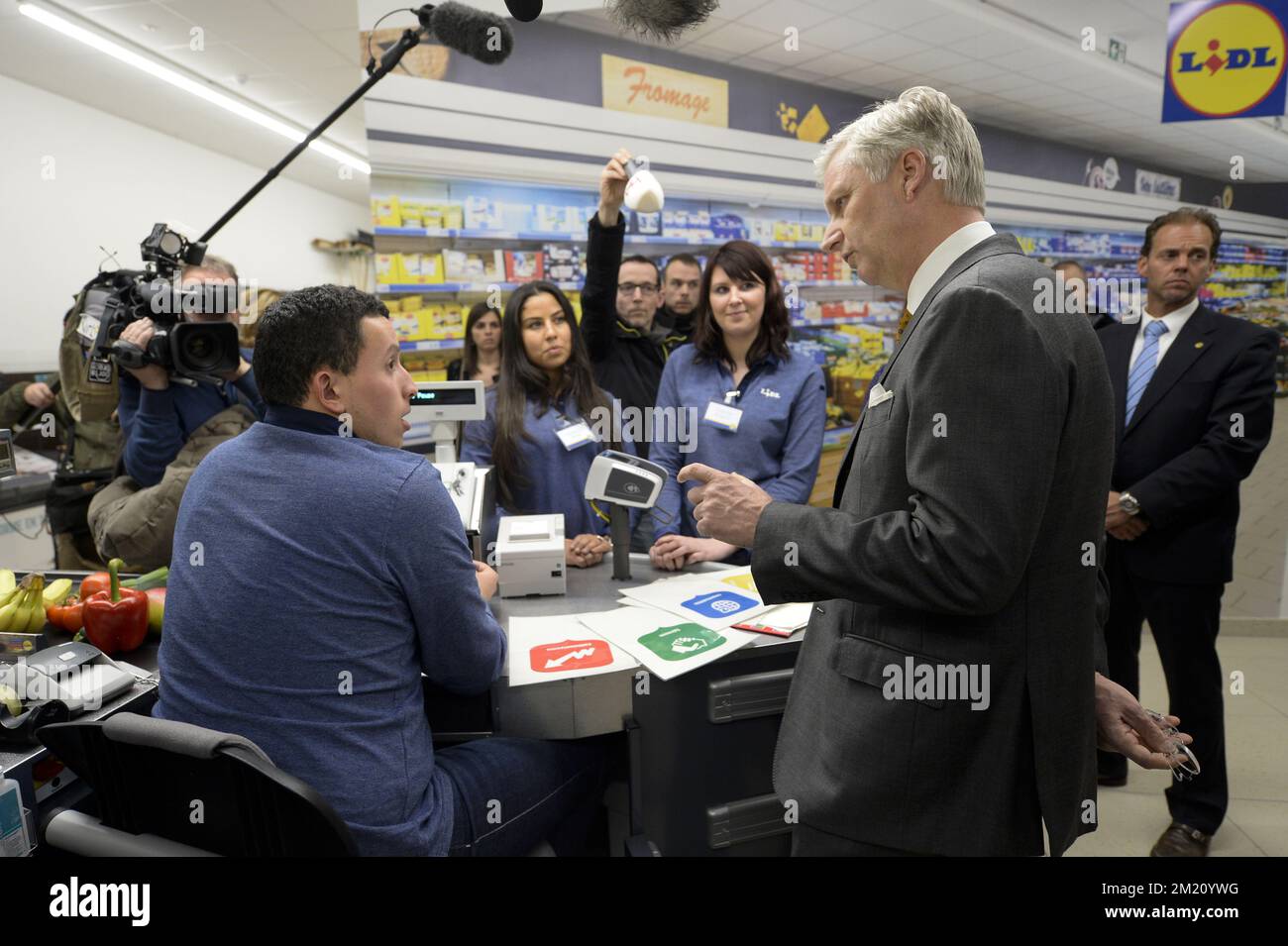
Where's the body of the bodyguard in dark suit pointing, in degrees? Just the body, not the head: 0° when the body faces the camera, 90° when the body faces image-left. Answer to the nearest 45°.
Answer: approximately 45°

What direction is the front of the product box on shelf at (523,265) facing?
toward the camera

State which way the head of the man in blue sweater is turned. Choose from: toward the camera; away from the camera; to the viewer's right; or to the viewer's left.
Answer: to the viewer's right

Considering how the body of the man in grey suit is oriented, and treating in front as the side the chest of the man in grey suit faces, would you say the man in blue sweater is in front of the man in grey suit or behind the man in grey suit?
in front

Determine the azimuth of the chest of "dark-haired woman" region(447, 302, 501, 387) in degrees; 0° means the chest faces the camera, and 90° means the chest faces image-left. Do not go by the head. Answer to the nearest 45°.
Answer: approximately 0°

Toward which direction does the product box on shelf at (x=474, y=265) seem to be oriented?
toward the camera

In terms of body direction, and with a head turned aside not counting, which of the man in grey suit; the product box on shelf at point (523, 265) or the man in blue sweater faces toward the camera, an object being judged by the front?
the product box on shelf
